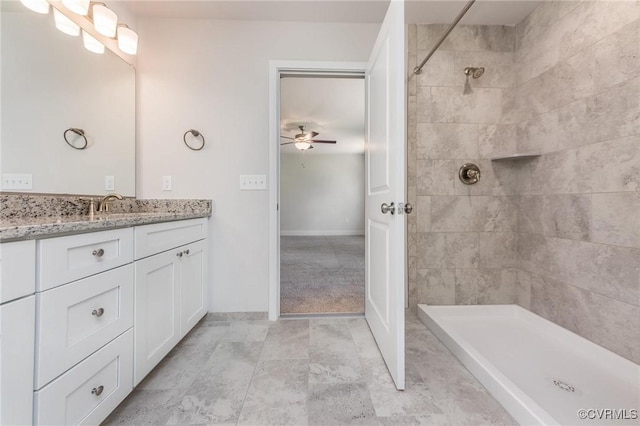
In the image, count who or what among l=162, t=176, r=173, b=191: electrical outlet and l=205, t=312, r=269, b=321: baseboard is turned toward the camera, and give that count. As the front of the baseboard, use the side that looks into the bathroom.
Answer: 2

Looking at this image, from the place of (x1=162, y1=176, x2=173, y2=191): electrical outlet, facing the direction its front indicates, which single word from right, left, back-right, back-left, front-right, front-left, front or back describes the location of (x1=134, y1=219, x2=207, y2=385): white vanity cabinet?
front

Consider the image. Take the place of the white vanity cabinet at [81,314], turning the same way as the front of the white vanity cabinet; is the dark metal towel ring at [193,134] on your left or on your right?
on your left

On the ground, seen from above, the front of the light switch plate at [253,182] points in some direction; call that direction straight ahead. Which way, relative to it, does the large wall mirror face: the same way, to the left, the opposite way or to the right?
to the left

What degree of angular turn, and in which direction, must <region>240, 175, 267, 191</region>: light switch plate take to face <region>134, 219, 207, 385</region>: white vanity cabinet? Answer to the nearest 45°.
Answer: approximately 45° to its right

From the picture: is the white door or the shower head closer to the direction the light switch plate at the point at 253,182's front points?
the white door

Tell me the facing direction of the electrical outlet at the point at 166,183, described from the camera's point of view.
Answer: facing the viewer

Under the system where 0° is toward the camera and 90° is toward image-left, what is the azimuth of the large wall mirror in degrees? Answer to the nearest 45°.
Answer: approximately 315°

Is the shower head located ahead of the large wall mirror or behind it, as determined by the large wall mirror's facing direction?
ahead

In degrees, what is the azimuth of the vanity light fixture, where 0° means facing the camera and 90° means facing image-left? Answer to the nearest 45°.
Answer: approximately 315°

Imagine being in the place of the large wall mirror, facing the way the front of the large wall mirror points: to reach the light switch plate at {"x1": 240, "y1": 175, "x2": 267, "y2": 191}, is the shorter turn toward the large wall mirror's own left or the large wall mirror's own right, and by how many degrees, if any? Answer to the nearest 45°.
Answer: approximately 45° to the large wall mirror's own left
